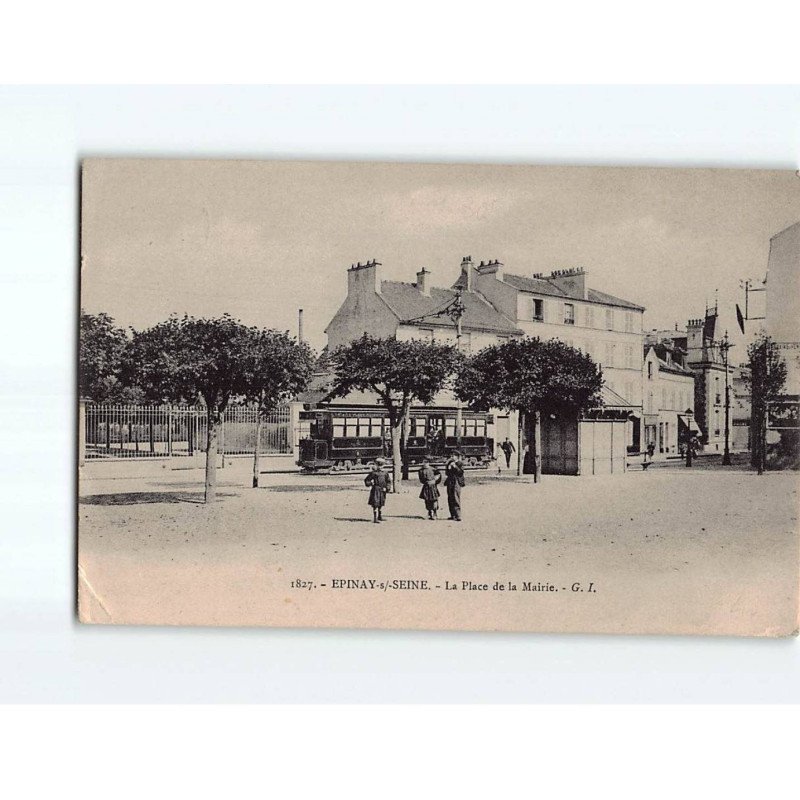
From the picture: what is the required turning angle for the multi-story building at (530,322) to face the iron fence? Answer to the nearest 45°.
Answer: approximately 135° to its right

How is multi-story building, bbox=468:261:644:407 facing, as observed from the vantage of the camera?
facing the viewer and to the right of the viewer

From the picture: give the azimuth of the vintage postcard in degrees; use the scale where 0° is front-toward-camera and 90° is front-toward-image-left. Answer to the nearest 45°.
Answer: approximately 0°

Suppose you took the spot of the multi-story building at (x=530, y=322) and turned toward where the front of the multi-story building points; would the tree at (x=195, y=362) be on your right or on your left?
on your right

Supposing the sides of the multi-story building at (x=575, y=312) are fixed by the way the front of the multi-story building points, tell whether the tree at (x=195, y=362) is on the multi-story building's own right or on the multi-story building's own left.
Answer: on the multi-story building's own right
